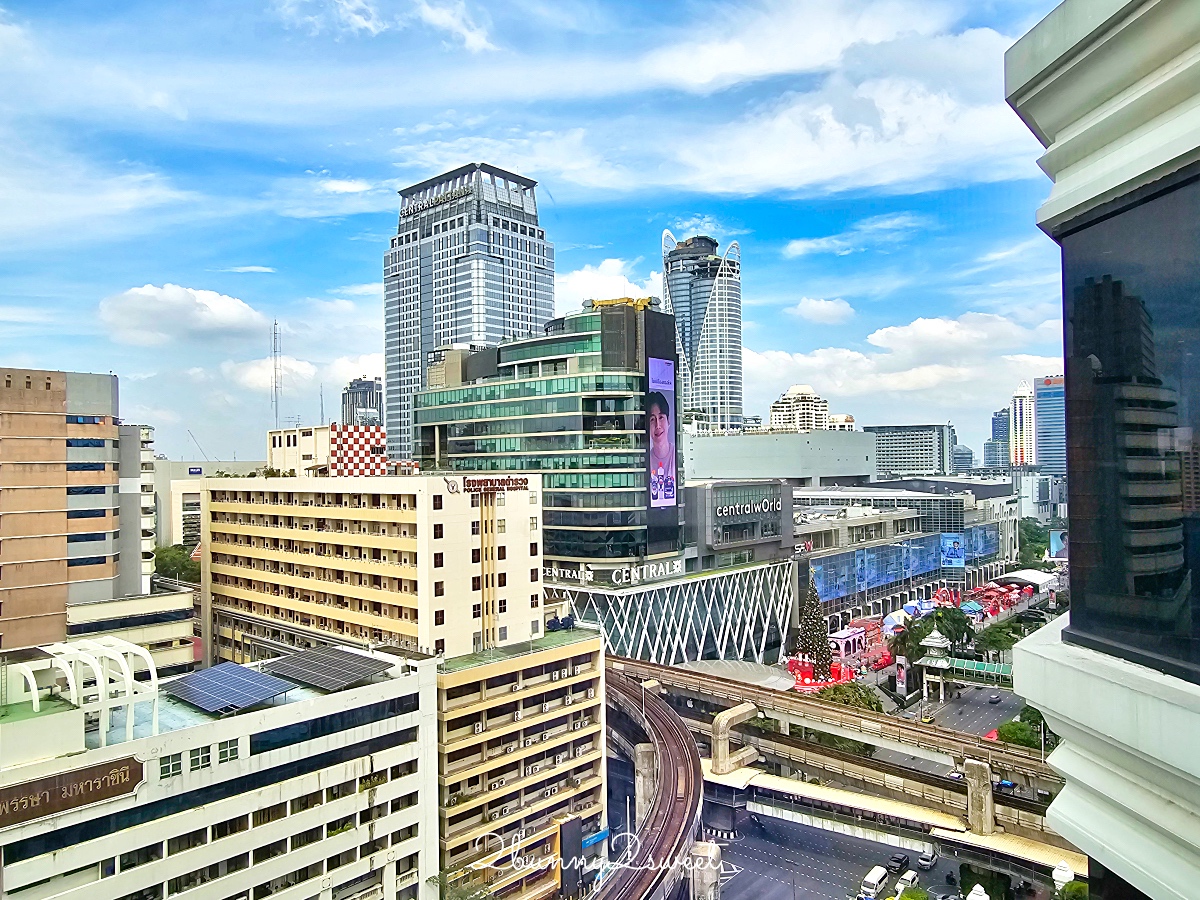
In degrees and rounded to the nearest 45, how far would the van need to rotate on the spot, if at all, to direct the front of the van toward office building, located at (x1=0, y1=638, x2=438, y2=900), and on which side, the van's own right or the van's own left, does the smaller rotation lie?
0° — it already faces it

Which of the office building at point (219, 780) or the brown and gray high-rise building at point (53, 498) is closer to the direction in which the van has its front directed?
the office building

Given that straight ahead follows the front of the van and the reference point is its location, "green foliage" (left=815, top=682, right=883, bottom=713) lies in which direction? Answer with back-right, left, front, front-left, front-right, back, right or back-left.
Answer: back-right

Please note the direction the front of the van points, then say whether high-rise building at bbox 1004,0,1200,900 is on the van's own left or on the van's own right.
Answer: on the van's own left

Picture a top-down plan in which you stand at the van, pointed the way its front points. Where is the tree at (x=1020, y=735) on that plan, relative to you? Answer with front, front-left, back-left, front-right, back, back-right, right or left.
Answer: back

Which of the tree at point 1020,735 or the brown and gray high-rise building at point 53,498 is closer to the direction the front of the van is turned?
the brown and gray high-rise building

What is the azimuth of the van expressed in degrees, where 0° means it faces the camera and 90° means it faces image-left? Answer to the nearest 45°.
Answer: approximately 45°

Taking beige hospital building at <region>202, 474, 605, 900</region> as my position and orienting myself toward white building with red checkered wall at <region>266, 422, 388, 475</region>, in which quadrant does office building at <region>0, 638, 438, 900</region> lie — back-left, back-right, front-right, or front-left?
back-left

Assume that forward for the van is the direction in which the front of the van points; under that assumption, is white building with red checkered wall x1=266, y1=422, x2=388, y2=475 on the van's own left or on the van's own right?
on the van's own right

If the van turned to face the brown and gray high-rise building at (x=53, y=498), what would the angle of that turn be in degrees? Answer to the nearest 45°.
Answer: approximately 45° to its right
